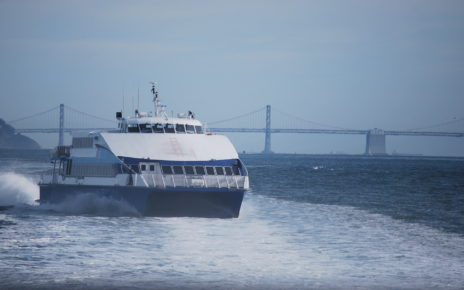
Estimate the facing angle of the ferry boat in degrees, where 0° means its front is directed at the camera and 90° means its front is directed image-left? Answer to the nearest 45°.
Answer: approximately 315°
